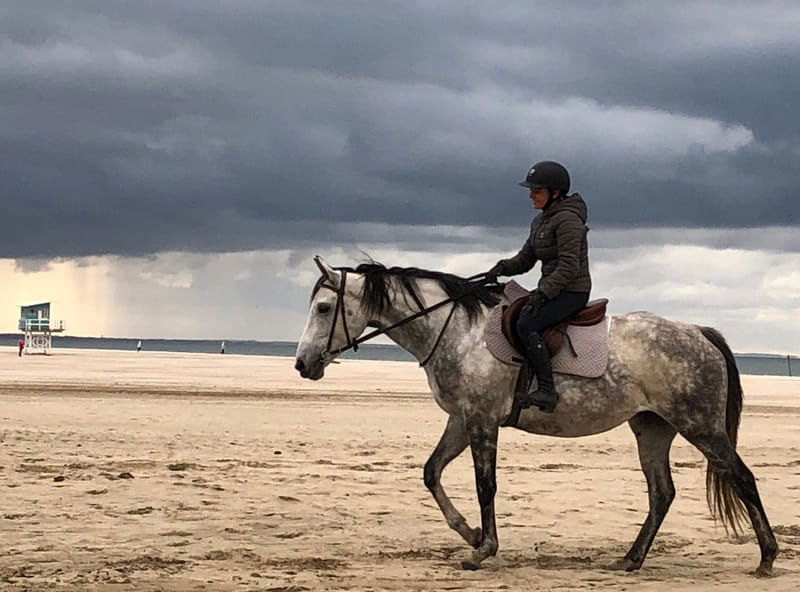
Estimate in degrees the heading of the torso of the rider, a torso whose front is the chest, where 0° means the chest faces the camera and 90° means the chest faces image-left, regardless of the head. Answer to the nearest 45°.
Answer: approximately 90°

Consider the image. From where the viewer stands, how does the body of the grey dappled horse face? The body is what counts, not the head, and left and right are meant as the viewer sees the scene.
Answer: facing to the left of the viewer
